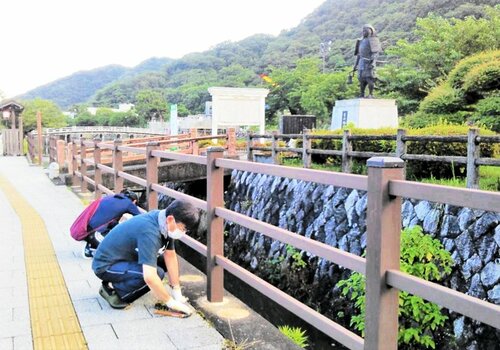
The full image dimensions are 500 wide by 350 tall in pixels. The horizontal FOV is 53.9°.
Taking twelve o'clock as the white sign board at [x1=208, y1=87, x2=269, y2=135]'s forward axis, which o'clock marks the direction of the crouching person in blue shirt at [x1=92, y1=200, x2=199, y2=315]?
The crouching person in blue shirt is roughly at 12 o'clock from the white sign board.

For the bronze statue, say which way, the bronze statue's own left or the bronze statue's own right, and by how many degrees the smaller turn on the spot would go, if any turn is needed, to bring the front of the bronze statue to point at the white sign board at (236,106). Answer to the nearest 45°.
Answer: approximately 90° to the bronze statue's own right

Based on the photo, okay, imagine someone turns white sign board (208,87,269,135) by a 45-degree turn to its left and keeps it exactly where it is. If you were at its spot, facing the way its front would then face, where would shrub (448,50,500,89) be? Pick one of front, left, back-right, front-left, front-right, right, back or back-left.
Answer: front

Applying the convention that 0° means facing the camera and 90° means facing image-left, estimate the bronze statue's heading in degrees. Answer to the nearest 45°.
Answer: approximately 45°

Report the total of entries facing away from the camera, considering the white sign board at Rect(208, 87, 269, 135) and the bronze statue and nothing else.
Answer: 0

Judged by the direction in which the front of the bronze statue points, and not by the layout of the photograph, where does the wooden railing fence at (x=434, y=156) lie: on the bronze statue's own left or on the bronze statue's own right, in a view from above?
on the bronze statue's own left

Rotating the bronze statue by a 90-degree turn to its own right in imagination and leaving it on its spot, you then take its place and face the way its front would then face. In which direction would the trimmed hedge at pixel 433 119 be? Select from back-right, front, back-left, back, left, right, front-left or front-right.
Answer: back

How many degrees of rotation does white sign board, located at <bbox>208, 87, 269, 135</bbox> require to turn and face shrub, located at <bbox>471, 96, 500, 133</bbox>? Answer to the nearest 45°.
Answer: approximately 45° to its left

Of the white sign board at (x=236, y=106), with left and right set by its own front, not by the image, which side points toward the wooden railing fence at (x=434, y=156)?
front

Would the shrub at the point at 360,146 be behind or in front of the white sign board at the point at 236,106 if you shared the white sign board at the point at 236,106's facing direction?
in front

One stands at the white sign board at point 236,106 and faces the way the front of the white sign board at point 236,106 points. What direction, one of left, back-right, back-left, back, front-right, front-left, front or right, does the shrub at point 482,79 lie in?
front-left

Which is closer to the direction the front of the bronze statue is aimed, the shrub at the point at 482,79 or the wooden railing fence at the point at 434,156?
the wooden railing fence

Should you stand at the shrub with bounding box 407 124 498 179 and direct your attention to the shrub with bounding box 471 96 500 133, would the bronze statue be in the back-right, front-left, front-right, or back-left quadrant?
front-left

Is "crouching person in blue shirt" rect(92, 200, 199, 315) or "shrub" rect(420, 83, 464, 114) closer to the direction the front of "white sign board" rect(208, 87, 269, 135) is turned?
the crouching person in blue shirt

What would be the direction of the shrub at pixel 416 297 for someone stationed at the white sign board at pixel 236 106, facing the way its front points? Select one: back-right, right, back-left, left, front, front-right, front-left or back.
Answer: front

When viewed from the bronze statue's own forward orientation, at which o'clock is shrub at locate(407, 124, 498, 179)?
The shrub is roughly at 10 o'clock from the bronze statue.

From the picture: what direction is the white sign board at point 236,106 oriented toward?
toward the camera
